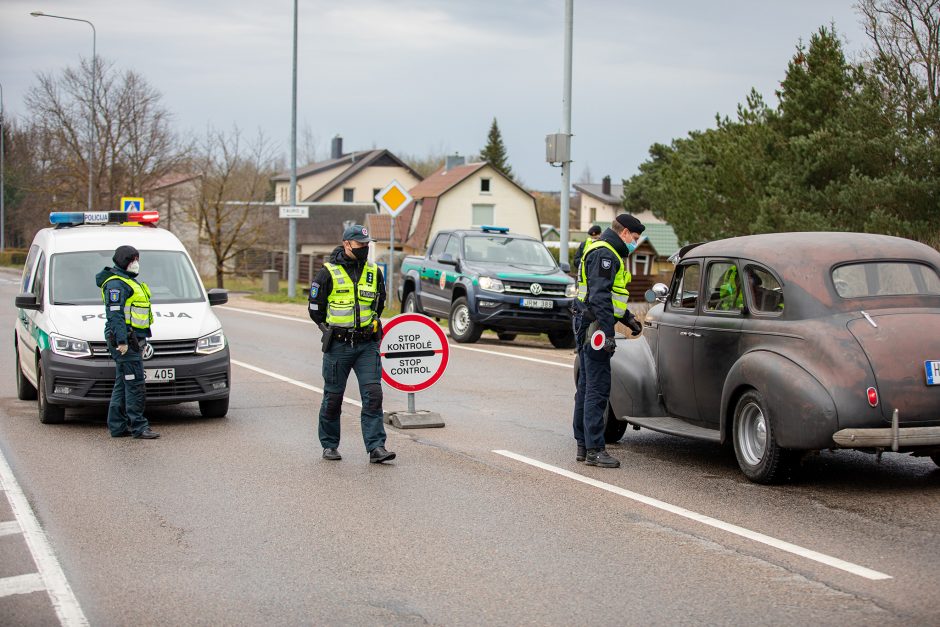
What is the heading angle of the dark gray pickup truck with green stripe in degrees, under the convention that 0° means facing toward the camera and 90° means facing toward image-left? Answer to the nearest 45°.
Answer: approximately 315°

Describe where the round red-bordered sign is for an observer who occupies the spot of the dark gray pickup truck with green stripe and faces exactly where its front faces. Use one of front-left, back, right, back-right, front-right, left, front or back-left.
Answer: front-right

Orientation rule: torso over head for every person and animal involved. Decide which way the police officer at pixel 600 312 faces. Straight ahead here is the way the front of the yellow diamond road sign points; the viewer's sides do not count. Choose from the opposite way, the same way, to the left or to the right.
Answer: to the left

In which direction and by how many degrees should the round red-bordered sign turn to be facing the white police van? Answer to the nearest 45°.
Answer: approximately 90° to its right

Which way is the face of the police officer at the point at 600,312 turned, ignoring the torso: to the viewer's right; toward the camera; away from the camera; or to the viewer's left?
to the viewer's right

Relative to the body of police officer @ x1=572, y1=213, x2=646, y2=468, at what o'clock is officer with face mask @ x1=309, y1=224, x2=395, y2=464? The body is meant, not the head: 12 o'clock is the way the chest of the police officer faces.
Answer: The officer with face mask is roughly at 6 o'clock from the police officer.

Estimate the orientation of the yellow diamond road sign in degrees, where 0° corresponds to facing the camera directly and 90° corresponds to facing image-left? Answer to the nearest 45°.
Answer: approximately 0°

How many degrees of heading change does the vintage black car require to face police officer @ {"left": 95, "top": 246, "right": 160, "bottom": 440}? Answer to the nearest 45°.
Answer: approximately 45° to its left

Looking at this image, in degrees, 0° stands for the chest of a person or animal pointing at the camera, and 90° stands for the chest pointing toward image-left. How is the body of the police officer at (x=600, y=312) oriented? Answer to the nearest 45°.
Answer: approximately 270°

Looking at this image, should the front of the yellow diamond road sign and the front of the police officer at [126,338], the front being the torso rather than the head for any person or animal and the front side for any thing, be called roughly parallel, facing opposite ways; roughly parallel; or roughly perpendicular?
roughly perpendicular
